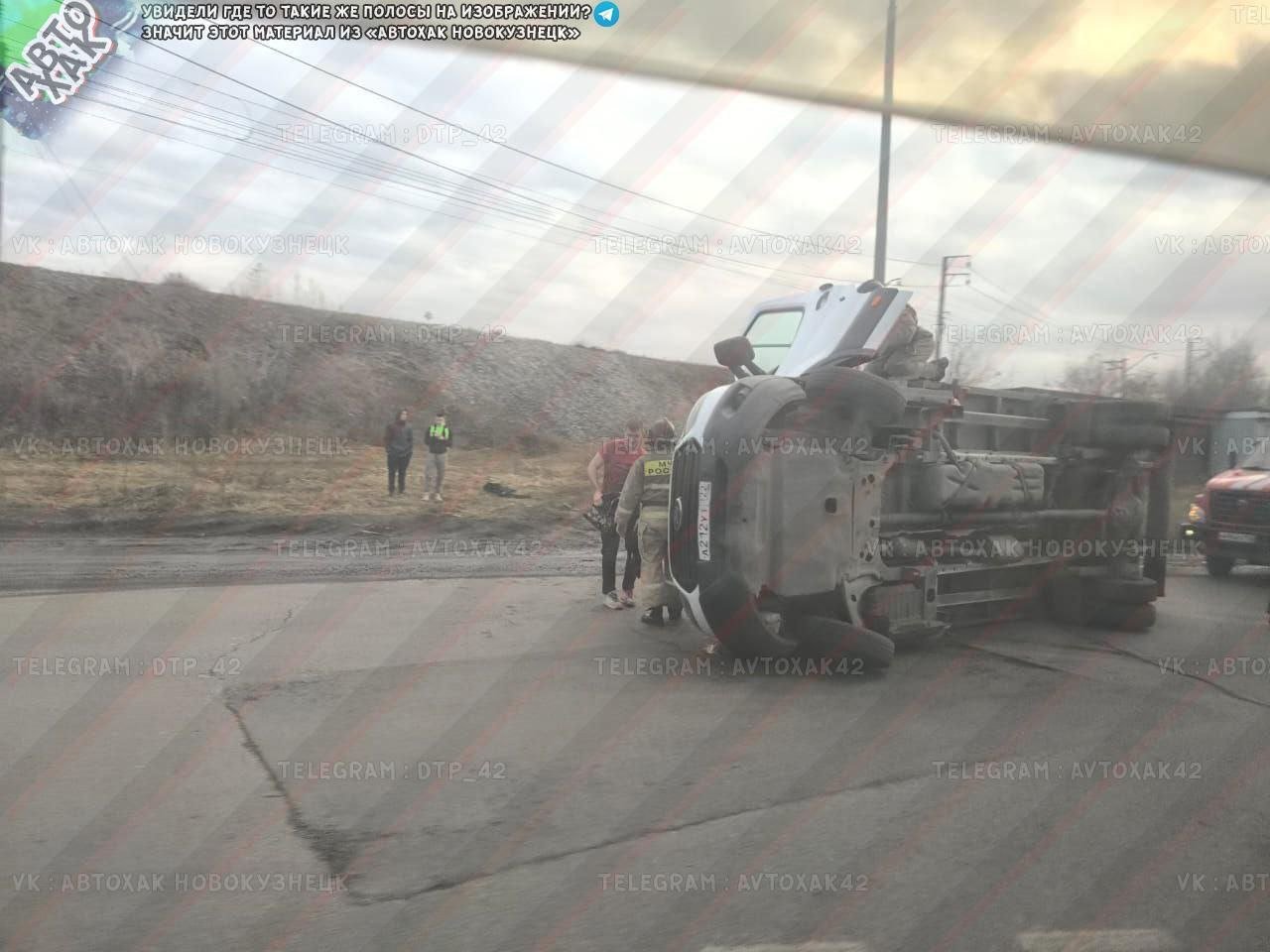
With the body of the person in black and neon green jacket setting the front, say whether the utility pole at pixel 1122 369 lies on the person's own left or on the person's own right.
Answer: on the person's own left

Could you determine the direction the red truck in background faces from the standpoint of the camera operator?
facing the viewer and to the left of the viewer

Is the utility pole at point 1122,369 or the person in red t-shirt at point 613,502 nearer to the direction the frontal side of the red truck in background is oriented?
the person in red t-shirt

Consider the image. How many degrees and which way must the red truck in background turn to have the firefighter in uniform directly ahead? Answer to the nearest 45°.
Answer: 0° — it already faces them

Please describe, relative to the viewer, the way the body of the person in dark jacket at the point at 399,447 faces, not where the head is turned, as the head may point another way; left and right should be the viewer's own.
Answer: facing the viewer and to the right of the viewer

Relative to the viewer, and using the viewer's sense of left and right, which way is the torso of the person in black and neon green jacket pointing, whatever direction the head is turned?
facing the viewer

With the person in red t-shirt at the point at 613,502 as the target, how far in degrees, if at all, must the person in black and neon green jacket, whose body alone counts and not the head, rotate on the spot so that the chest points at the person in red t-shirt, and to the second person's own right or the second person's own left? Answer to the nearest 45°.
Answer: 0° — they already face them
